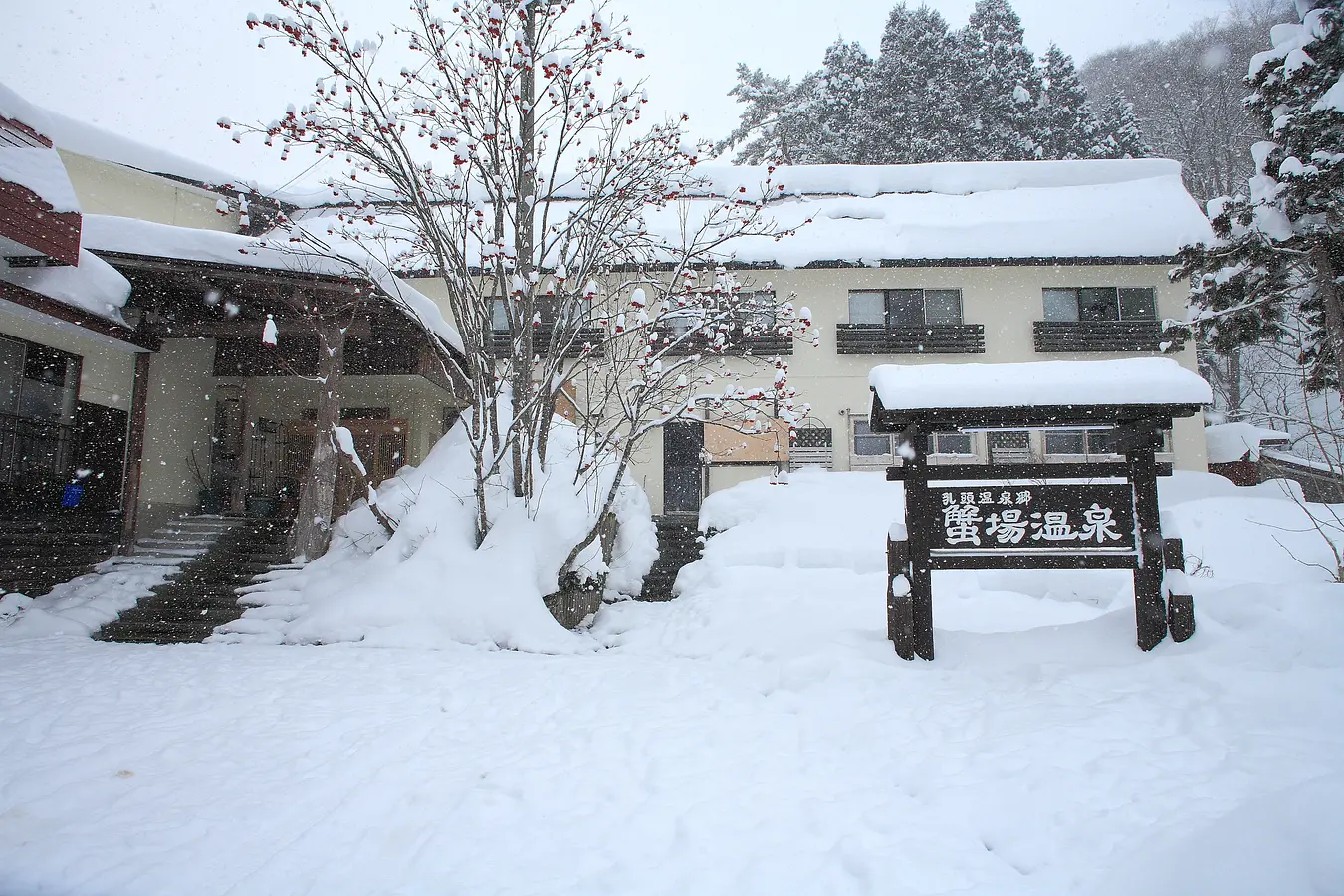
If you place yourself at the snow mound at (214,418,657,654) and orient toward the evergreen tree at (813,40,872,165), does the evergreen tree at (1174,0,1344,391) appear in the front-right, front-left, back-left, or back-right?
front-right

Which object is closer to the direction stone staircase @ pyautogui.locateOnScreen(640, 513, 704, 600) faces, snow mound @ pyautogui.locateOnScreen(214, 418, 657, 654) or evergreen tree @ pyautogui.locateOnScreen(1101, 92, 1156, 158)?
the snow mound

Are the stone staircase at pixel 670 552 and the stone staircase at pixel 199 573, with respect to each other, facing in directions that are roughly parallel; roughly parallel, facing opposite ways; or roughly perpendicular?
roughly parallel

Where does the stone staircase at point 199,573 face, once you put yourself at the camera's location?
facing the viewer and to the left of the viewer

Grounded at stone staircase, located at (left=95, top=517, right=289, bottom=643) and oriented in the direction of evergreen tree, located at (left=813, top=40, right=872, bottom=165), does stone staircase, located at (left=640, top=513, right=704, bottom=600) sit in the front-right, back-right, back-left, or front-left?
front-right

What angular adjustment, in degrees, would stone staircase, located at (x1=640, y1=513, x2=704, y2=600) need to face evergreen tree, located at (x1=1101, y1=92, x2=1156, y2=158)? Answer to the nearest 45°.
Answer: approximately 135° to its left

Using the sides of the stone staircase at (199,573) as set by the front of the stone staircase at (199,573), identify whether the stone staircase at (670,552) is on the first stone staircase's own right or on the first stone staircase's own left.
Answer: on the first stone staircase's own left

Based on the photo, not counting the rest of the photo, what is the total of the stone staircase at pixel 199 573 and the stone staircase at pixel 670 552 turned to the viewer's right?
0

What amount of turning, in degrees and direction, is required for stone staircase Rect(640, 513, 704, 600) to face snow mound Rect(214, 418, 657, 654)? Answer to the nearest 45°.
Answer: approximately 45° to its right

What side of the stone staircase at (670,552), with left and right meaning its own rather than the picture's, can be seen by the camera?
front

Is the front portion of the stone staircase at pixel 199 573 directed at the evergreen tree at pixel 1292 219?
no

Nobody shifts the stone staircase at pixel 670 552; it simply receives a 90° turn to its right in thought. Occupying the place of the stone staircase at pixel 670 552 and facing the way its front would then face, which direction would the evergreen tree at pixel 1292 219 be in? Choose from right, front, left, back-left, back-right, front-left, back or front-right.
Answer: back

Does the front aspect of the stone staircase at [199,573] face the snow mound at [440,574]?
no
